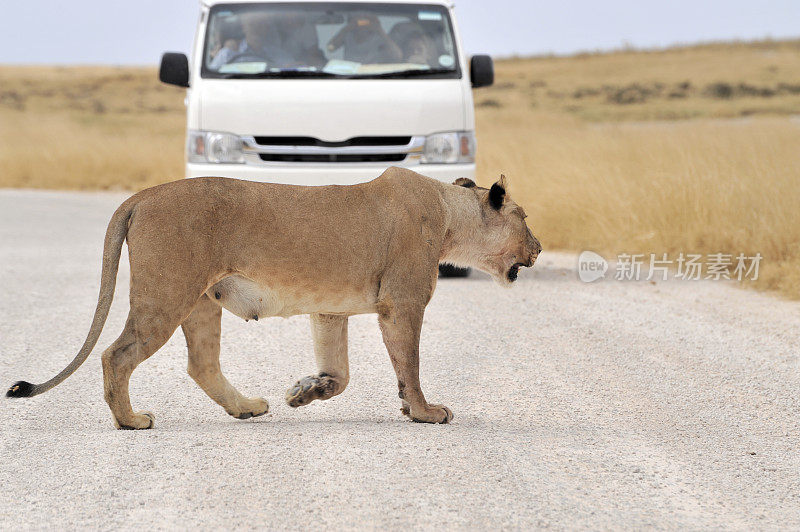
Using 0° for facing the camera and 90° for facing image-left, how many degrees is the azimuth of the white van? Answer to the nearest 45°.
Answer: approximately 0°

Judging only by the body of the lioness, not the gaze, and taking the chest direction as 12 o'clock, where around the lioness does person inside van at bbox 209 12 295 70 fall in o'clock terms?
The person inside van is roughly at 9 o'clock from the lioness.

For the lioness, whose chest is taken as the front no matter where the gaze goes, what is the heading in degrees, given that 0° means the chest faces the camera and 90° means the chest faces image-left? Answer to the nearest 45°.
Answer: approximately 270°

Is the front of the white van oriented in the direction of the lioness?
yes

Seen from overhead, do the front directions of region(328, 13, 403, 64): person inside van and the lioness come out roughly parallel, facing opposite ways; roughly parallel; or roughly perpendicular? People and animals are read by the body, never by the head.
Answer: roughly perpendicular

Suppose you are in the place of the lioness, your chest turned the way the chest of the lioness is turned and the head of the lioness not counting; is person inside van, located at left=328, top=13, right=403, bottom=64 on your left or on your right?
on your left
